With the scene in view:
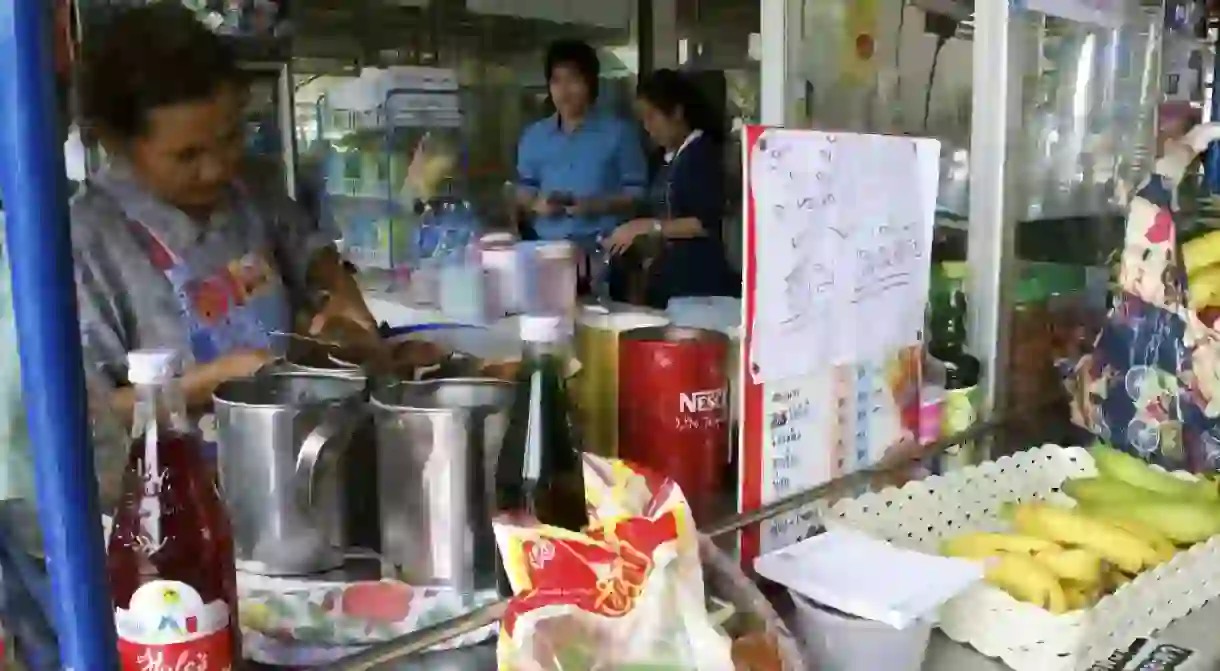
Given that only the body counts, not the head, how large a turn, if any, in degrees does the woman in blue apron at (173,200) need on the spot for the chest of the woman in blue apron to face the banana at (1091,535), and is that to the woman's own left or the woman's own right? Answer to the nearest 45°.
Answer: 0° — they already face it

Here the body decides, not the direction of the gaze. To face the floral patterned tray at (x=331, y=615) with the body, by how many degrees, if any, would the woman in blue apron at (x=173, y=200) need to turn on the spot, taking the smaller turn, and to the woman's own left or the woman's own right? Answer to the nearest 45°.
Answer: approximately 45° to the woman's own right

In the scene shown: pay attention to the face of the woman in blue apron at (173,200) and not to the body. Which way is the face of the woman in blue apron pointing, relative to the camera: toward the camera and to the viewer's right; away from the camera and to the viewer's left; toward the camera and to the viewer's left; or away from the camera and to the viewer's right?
toward the camera and to the viewer's right

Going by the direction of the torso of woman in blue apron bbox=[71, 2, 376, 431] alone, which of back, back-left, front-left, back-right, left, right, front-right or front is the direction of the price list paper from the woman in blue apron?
front

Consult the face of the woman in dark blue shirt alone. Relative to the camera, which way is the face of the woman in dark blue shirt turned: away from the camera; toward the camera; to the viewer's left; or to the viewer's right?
to the viewer's left

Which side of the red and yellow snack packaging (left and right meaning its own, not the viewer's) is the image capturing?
front

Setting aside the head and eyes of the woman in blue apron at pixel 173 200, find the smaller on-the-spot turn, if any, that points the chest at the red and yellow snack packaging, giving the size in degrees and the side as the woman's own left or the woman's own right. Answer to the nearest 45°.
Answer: approximately 45° to the woman's own right

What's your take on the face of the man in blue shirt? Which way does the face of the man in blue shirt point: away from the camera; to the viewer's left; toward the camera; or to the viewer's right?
toward the camera

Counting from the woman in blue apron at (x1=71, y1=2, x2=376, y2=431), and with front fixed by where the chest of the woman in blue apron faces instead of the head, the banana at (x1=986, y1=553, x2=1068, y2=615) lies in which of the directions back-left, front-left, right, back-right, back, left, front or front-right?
front

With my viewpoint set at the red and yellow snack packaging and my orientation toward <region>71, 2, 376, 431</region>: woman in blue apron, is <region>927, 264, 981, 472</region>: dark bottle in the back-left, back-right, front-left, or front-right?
front-right

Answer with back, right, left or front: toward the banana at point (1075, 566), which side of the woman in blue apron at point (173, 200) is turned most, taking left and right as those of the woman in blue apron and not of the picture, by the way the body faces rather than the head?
front

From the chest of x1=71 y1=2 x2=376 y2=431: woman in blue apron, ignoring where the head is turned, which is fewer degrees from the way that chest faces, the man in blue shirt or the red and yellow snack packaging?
the red and yellow snack packaging

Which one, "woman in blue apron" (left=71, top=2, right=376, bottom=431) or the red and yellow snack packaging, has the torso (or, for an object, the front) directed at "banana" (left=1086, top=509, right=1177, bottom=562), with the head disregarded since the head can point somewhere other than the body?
the woman in blue apron

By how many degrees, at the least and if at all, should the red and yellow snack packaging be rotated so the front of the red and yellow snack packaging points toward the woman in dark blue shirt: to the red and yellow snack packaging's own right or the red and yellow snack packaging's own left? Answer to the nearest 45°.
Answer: approximately 180°
